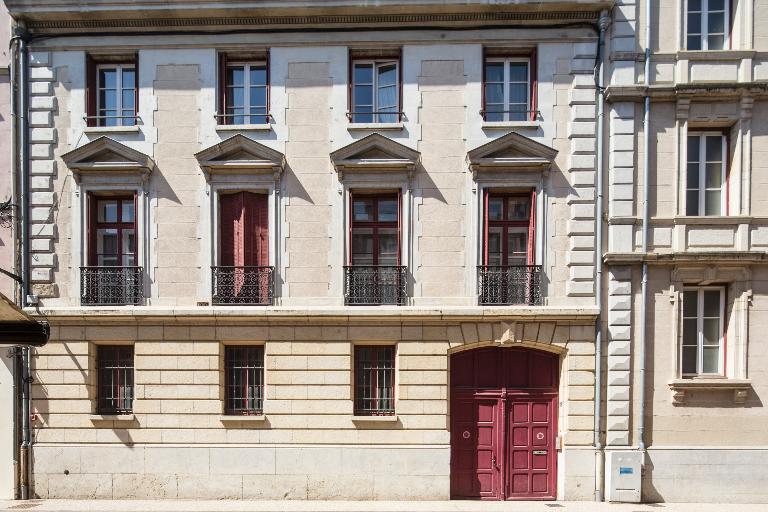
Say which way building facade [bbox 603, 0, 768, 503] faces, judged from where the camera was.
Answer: facing the viewer

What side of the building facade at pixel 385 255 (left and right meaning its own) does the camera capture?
front
